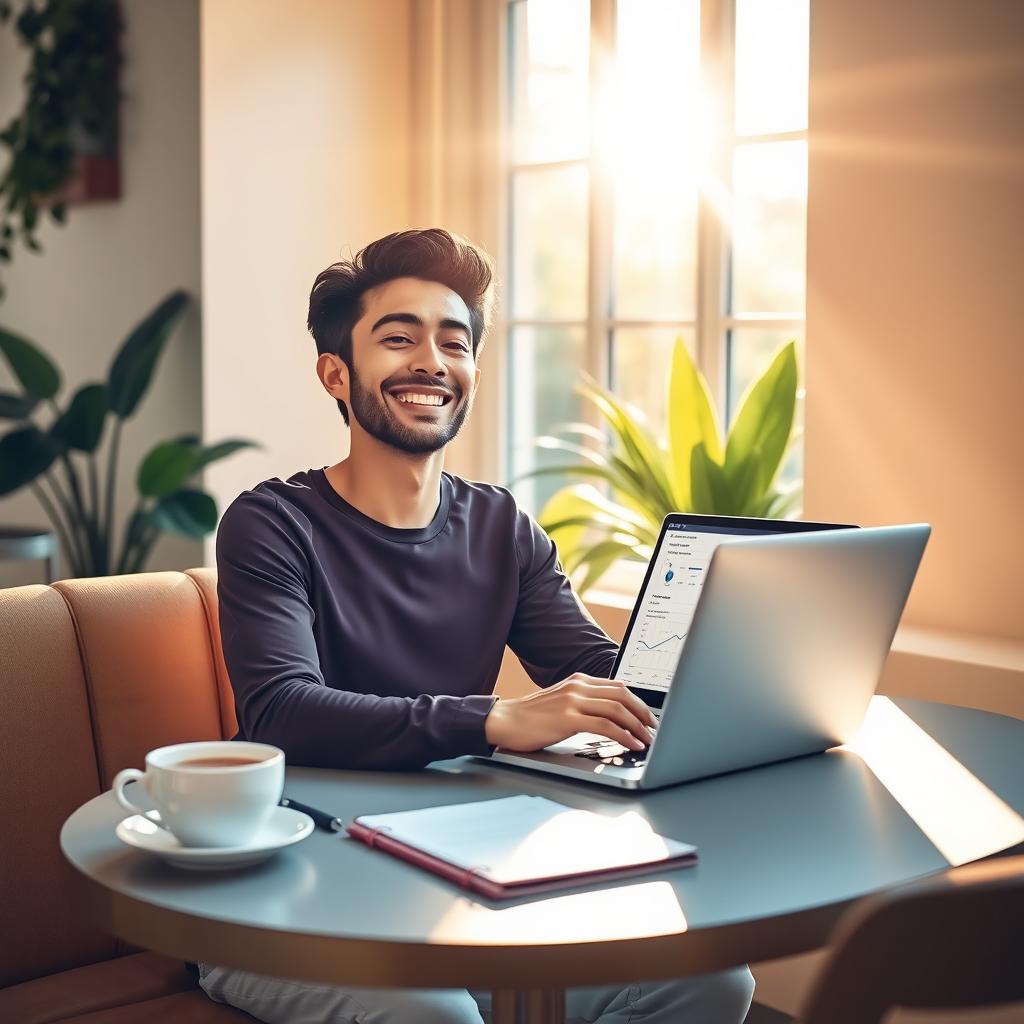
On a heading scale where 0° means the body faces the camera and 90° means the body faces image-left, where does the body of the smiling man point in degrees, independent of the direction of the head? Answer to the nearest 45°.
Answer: approximately 315°

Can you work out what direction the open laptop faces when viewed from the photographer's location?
facing away from the viewer and to the left of the viewer

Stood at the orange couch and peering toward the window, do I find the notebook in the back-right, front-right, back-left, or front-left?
back-right

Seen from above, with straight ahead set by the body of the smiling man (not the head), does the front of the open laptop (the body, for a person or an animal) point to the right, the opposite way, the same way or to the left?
the opposite way

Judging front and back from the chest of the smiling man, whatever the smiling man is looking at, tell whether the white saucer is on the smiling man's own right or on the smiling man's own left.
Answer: on the smiling man's own right
